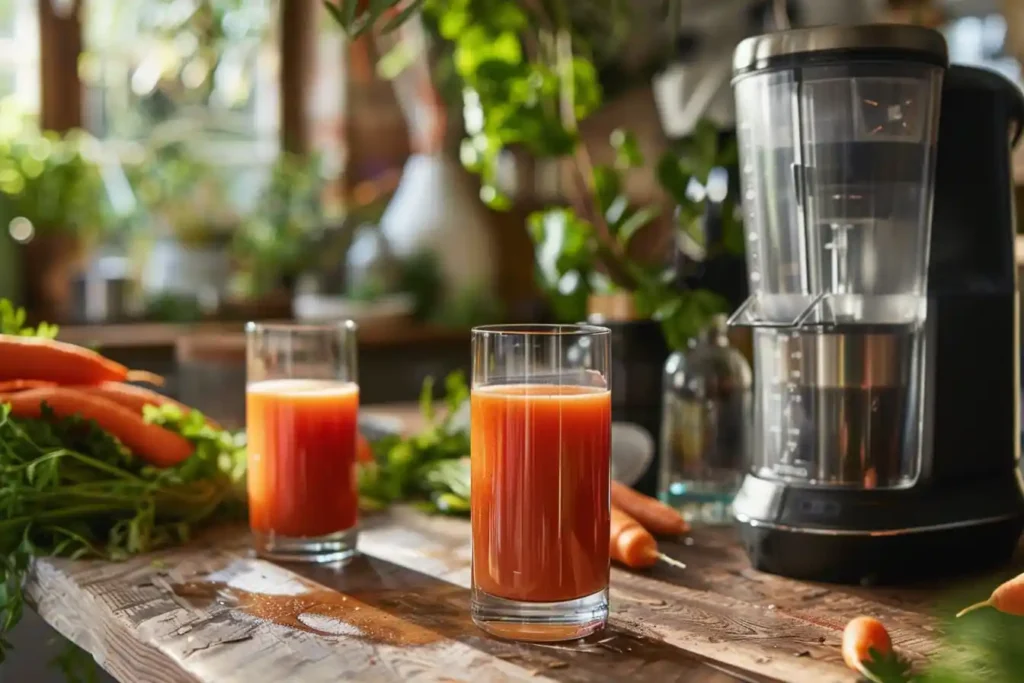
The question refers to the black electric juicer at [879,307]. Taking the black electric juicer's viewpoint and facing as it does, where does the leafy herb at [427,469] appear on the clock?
The leafy herb is roughly at 2 o'clock from the black electric juicer.

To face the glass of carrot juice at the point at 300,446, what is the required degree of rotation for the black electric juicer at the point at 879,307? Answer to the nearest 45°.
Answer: approximately 45° to its right

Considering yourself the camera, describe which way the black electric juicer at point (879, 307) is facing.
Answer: facing the viewer and to the left of the viewer

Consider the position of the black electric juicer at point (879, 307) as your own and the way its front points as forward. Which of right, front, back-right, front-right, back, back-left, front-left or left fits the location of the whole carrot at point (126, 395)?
front-right

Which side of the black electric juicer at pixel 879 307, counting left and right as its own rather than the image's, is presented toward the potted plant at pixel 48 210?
right

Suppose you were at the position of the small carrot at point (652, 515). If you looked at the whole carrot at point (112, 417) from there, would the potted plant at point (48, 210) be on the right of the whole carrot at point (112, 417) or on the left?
right

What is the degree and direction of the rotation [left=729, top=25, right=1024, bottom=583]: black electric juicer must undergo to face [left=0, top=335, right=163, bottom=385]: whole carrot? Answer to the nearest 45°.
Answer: approximately 45° to its right

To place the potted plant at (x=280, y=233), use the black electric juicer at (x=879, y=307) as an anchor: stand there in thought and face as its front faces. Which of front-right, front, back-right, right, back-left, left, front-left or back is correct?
right
